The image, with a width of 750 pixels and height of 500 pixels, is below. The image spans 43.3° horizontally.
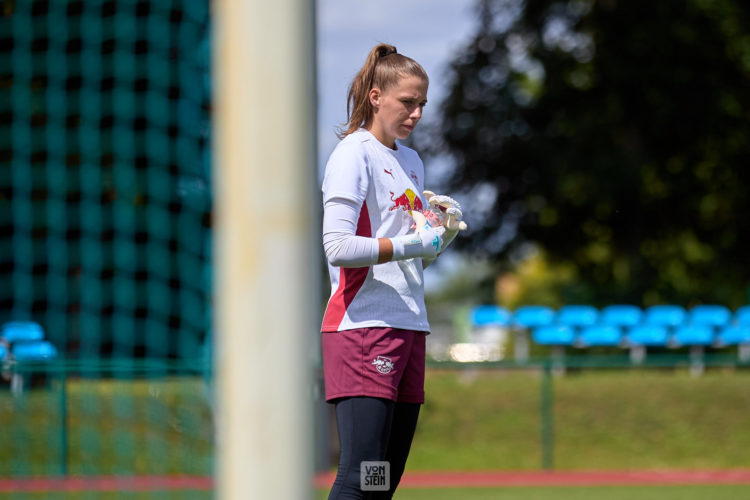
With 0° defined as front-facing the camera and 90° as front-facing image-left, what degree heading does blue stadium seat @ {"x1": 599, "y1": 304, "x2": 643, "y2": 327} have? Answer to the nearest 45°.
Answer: approximately 0°

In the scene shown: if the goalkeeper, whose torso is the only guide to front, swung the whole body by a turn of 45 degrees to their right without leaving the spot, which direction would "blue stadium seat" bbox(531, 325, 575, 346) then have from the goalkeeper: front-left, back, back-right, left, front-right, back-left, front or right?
back

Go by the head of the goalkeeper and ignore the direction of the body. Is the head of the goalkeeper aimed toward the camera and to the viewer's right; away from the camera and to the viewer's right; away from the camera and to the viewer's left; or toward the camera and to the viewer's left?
toward the camera and to the viewer's right

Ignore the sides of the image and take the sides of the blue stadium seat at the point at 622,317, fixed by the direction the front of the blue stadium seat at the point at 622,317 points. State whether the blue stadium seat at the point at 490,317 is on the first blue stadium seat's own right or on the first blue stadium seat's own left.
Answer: on the first blue stadium seat's own right

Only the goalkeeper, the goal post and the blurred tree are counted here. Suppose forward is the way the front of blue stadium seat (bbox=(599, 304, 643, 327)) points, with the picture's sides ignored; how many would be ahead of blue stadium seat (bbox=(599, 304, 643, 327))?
2

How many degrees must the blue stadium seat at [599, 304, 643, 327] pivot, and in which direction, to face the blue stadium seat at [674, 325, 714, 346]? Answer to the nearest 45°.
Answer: approximately 45° to its left

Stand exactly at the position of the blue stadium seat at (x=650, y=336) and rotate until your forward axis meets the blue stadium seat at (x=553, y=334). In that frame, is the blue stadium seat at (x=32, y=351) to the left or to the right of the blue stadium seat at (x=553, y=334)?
left

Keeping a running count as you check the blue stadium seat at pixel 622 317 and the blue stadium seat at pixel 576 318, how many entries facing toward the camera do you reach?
2

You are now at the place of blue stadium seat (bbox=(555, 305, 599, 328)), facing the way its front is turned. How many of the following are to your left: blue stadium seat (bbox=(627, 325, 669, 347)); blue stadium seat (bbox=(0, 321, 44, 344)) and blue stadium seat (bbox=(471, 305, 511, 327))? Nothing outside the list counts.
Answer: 1

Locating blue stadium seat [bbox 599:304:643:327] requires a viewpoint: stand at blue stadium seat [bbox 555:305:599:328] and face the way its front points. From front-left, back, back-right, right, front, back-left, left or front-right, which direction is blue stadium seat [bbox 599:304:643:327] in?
back-left

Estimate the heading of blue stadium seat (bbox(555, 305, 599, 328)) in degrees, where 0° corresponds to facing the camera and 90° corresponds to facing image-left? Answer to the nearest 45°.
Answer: approximately 0°

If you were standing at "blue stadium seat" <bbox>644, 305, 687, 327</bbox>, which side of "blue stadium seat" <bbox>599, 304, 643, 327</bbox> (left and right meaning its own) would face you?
left

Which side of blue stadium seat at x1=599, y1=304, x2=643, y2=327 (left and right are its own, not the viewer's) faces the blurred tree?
back

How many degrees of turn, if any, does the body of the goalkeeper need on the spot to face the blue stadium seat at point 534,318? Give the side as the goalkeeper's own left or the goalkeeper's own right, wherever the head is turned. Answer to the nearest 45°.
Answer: approximately 135° to the goalkeeper's own left
